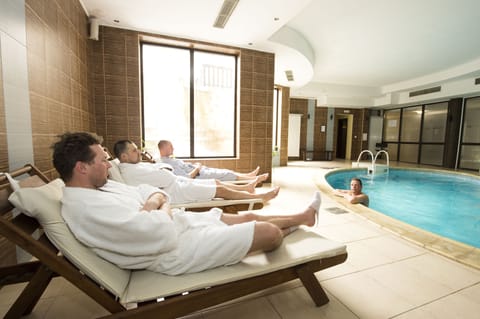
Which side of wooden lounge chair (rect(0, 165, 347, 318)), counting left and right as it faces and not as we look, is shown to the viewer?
right

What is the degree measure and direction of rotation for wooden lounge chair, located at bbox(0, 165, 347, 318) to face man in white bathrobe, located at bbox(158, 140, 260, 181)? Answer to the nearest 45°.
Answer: approximately 90° to its left

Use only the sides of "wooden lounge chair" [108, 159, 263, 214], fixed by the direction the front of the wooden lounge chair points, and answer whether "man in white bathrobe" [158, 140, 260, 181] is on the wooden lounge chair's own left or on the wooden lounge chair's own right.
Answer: on the wooden lounge chair's own left

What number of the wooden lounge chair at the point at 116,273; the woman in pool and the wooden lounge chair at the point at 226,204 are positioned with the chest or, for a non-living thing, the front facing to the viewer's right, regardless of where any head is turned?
2

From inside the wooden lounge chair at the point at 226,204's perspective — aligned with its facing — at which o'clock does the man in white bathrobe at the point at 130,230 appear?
The man in white bathrobe is roughly at 4 o'clock from the wooden lounge chair.

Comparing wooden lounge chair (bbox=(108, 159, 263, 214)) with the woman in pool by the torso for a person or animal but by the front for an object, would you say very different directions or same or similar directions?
very different directions

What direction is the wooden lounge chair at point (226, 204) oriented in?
to the viewer's right

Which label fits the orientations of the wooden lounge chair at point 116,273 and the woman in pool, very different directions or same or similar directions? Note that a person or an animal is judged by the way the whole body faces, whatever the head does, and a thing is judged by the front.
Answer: very different directions

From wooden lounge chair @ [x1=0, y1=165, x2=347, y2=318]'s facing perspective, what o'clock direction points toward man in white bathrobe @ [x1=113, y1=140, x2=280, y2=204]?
The man in white bathrobe is roughly at 9 o'clock from the wooden lounge chair.

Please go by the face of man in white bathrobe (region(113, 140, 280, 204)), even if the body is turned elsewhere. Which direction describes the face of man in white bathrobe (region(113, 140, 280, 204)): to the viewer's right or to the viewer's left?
to the viewer's right

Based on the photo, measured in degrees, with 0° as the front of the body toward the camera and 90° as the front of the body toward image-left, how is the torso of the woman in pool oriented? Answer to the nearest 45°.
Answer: approximately 45°
